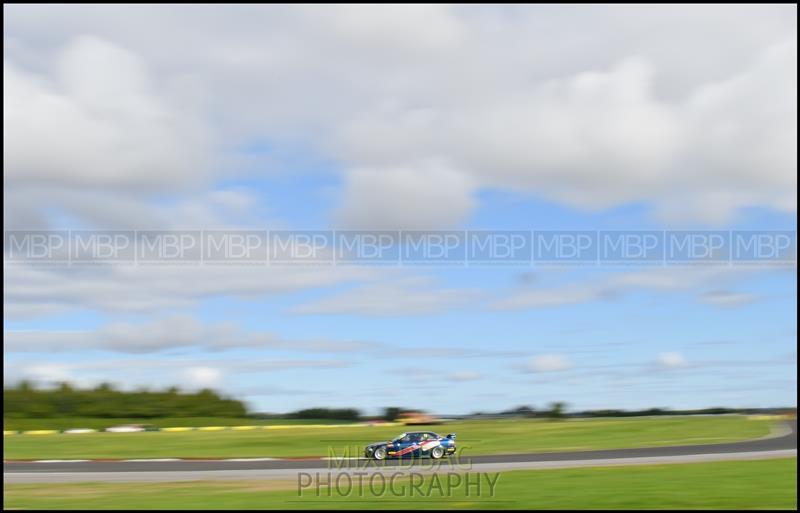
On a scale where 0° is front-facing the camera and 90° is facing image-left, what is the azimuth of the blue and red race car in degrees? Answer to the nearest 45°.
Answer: approximately 90°
